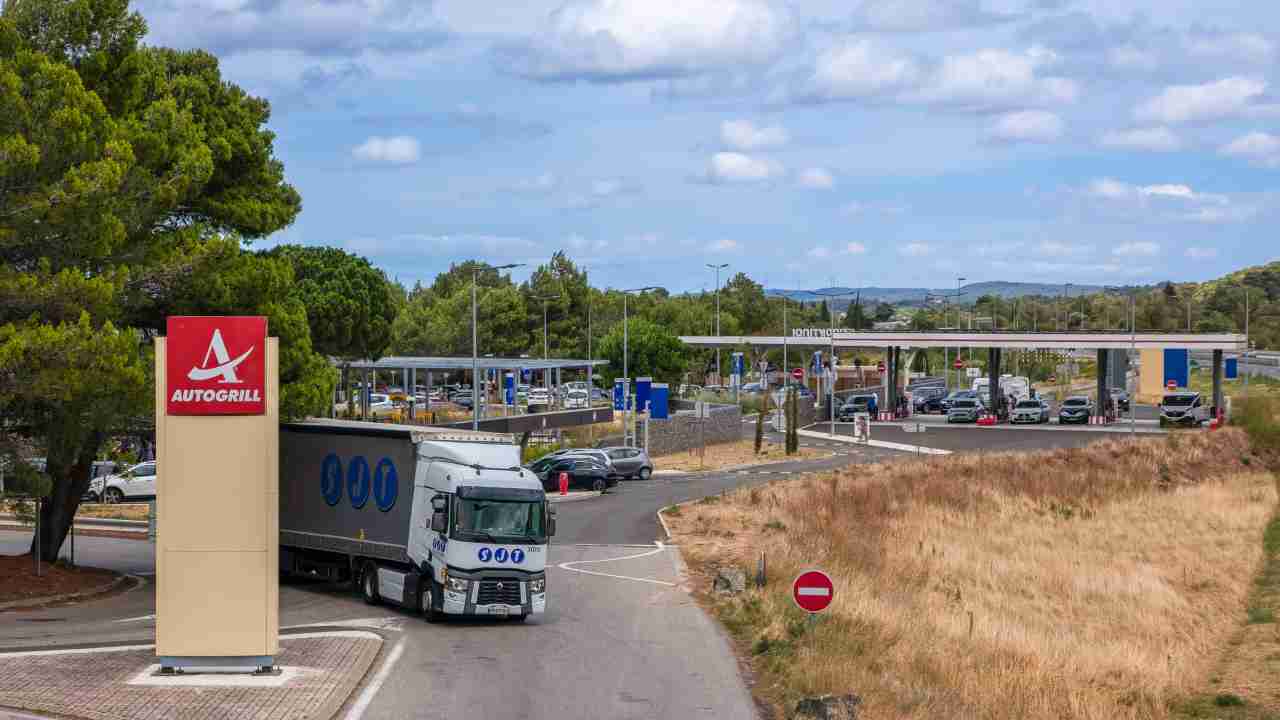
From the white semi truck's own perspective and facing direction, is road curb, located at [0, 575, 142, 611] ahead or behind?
behind

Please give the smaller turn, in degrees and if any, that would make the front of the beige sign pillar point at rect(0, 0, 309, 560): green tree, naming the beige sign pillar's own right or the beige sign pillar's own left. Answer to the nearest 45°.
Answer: approximately 180°

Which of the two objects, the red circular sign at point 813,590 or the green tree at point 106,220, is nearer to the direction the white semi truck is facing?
the red circular sign

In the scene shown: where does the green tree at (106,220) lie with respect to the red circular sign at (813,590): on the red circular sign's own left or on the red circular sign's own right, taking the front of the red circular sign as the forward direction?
on the red circular sign's own right

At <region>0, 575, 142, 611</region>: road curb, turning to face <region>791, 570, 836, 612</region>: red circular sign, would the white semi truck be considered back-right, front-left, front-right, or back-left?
front-left

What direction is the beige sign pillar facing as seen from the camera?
toward the camera

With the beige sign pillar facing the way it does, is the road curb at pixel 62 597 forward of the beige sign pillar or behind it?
behind

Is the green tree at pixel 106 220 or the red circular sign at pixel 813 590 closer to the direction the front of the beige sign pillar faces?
the red circular sign

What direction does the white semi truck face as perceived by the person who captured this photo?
facing the viewer and to the right of the viewer

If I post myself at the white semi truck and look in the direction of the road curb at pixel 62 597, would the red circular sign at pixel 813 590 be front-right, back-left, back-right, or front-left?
back-left

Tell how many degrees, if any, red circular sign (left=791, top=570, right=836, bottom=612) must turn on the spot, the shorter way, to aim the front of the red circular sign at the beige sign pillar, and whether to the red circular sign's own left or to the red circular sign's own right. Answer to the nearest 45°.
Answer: approximately 90° to the red circular sign's own right

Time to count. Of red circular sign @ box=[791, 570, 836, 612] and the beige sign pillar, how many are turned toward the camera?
2

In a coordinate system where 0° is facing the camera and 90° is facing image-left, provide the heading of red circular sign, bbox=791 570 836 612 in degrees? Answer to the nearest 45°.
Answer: approximately 0°

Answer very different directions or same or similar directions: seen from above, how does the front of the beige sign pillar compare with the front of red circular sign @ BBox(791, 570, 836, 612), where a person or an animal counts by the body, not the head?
same or similar directions

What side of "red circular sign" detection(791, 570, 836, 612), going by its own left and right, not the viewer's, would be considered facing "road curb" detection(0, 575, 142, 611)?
right

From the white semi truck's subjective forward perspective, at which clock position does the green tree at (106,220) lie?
The green tree is roughly at 5 o'clock from the white semi truck.
